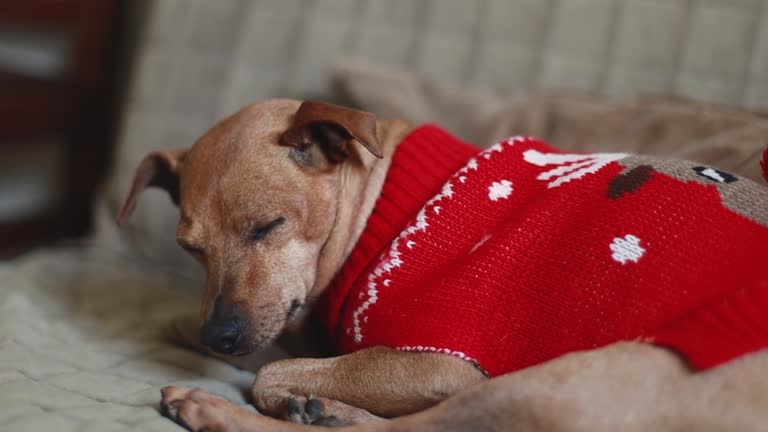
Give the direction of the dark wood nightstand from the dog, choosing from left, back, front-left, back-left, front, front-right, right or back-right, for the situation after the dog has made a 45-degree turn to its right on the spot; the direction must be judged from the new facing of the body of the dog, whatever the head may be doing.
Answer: front

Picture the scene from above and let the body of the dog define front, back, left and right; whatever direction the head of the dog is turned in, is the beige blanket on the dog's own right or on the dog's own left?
on the dog's own right

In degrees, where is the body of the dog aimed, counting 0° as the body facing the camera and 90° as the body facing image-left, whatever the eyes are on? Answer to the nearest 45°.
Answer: approximately 90°
